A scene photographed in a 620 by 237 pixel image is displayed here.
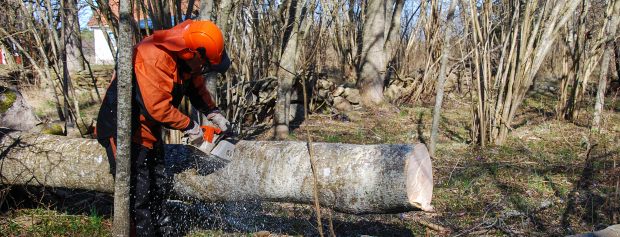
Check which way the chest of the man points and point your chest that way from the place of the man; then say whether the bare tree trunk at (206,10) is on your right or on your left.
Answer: on your left

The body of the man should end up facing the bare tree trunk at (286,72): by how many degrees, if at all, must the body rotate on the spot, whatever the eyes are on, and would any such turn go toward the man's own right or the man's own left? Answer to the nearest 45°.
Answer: approximately 45° to the man's own left

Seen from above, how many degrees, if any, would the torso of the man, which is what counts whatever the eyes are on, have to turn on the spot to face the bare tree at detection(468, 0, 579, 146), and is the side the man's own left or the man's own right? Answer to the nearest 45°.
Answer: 0° — they already face it

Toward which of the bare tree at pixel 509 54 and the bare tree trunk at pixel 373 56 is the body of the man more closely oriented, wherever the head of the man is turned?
the bare tree

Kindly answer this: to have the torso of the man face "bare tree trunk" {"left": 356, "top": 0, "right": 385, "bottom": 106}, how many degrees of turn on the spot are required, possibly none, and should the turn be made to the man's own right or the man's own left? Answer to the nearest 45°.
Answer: approximately 45° to the man's own left

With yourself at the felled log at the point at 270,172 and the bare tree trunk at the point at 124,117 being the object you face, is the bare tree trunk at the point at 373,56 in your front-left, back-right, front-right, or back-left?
back-right

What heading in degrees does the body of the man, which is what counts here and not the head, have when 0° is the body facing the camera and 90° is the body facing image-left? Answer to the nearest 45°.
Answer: approximately 270°

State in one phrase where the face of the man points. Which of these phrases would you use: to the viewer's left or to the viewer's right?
to the viewer's right
